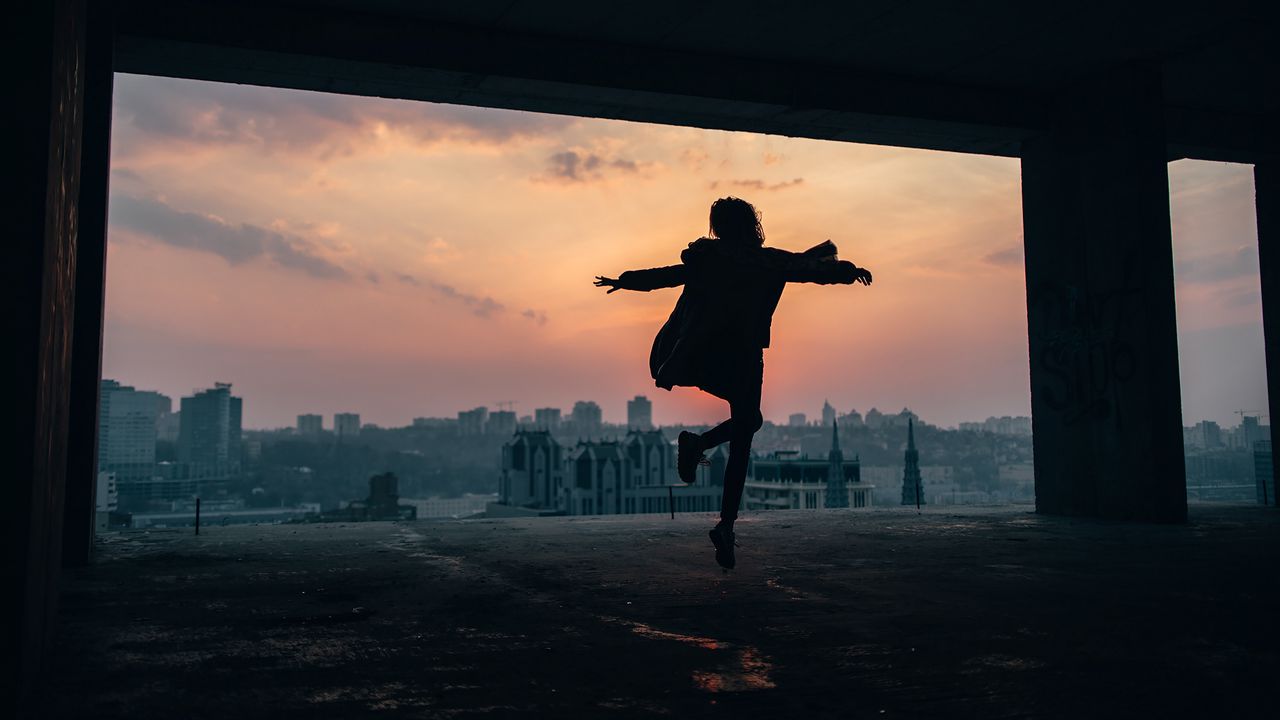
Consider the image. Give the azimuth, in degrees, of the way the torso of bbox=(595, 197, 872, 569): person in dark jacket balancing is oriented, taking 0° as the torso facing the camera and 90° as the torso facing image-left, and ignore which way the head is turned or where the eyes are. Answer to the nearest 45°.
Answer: approximately 225°

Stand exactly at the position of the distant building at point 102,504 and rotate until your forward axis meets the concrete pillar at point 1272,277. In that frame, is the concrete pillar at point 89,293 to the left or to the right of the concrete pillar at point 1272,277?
right

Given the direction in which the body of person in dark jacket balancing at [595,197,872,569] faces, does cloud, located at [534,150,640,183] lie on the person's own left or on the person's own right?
on the person's own left

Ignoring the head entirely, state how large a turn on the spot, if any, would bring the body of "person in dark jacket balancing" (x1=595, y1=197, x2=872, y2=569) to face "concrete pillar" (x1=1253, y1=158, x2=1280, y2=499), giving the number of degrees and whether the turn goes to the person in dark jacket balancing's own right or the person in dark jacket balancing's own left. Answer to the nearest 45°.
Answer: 0° — they already face it
